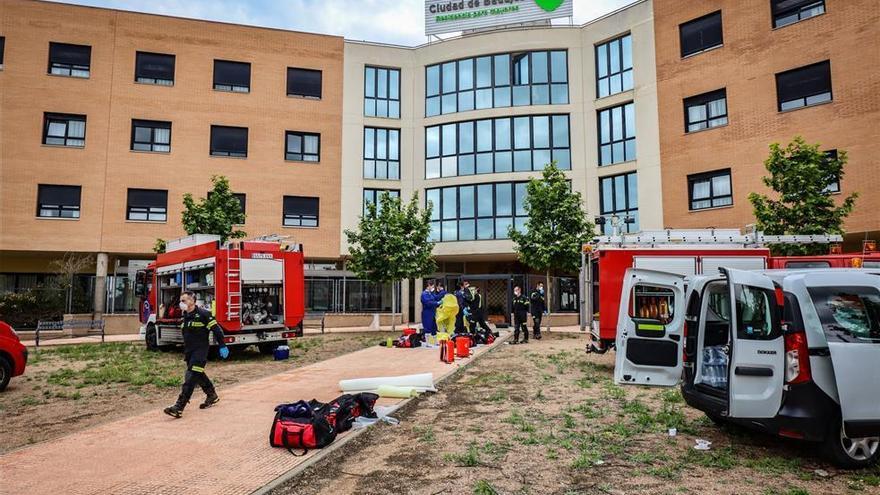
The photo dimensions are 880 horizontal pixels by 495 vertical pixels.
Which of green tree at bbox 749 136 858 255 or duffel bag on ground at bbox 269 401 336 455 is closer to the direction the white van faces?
the green tree

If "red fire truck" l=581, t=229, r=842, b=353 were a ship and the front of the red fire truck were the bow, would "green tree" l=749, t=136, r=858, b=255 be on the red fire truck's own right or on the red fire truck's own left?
on the red fire truck's own left

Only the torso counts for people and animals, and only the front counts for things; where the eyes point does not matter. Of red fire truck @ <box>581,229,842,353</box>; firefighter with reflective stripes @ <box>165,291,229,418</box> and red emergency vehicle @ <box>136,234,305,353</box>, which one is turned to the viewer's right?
the red fire truck

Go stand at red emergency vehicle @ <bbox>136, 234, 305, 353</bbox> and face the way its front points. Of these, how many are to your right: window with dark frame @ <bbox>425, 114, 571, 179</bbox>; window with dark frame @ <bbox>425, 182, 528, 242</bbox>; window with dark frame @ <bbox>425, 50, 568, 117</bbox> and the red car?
3

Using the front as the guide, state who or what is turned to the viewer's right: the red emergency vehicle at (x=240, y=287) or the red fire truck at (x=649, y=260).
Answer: the red fire truck

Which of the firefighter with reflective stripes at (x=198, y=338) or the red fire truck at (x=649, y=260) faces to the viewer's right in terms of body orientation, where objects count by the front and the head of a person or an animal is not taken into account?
the red fire truck

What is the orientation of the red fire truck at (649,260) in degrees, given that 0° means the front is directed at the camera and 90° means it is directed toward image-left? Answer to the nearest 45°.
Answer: approximately 270°

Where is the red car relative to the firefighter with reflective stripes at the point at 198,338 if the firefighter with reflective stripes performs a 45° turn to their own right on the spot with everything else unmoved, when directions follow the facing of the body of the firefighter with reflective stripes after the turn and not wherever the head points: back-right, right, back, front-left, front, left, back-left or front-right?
front-right

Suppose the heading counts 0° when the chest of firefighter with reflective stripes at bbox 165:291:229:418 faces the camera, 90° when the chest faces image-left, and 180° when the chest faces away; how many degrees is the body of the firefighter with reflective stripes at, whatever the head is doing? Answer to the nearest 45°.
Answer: approximately 45°

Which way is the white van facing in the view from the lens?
facing away from the viewer and to the right of the viewer
